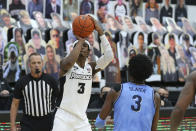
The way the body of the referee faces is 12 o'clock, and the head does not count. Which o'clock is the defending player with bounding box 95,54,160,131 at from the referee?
The defending player is roughly at 11 o'clock from the referee.

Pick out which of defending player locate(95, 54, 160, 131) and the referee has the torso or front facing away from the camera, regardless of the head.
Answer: the defending player

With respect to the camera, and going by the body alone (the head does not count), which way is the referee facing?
toward the camera

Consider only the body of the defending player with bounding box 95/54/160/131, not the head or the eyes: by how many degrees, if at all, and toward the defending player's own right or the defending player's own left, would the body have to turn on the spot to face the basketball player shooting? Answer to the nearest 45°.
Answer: approximately 45° to the defending player's own left

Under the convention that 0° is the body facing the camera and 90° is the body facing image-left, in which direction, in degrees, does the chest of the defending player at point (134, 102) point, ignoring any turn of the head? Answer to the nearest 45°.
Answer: approximately 180°

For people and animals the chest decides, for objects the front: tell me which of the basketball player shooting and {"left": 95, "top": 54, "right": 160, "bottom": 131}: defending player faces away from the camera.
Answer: the defending player

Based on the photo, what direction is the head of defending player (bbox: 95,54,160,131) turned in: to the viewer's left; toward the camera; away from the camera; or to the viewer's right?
away from the camera

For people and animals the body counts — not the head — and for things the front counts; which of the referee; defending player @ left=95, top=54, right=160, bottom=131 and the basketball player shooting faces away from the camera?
the defending player

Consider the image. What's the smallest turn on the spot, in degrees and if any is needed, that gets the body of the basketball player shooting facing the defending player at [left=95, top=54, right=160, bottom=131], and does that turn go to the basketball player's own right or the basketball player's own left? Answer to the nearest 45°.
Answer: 0° — they already face them

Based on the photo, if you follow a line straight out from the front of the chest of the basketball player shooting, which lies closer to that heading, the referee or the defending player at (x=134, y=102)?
the defending player

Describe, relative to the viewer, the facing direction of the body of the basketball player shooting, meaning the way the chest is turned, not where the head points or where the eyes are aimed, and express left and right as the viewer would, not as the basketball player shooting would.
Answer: facing the viewer and to the right of the viewer

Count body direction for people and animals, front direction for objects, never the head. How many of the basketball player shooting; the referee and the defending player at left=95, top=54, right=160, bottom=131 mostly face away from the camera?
1

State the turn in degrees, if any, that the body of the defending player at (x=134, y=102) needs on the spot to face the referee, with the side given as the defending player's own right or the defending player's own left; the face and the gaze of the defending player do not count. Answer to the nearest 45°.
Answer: approximately 45° to the defending player's own left
